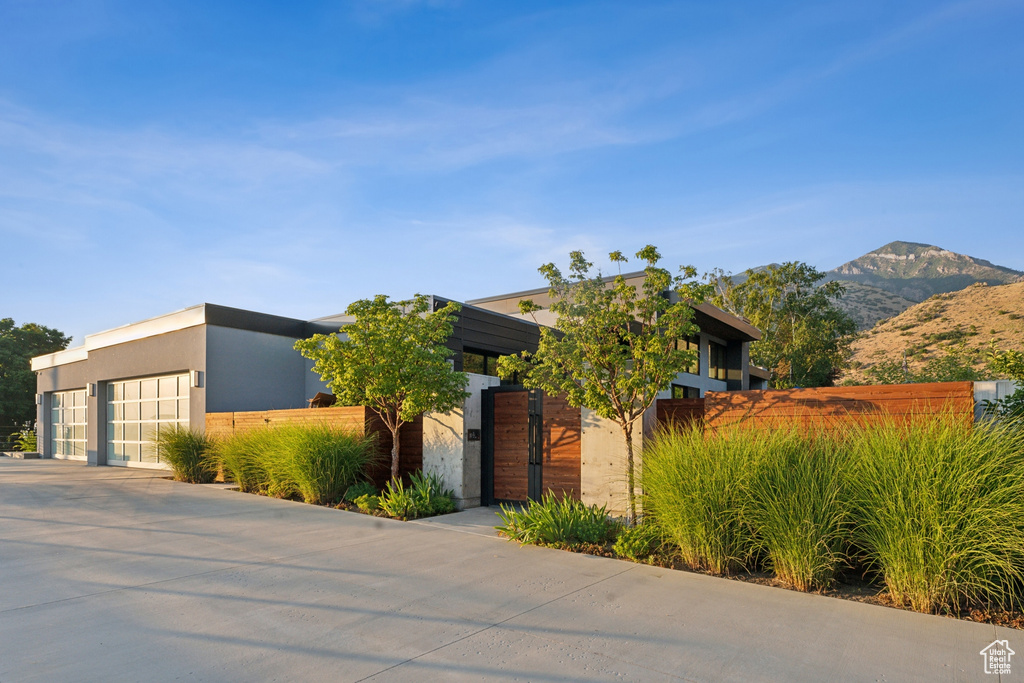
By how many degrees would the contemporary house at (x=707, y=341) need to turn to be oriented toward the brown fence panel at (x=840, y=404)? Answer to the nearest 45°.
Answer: approximately 45° to its left

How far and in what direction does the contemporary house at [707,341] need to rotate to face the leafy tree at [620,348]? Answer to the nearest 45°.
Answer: approximately 45° to its left

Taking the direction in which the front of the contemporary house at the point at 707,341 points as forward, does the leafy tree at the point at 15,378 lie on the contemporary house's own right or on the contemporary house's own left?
on the contemporary house's own right

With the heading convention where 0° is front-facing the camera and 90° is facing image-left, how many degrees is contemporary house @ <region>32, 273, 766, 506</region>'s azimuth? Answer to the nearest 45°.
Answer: approximately 45°

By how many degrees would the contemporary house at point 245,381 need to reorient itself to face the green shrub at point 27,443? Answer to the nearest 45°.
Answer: approximately 90° to its right

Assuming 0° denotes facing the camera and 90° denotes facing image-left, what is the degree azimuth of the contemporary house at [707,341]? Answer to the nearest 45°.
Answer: approximately 45°
